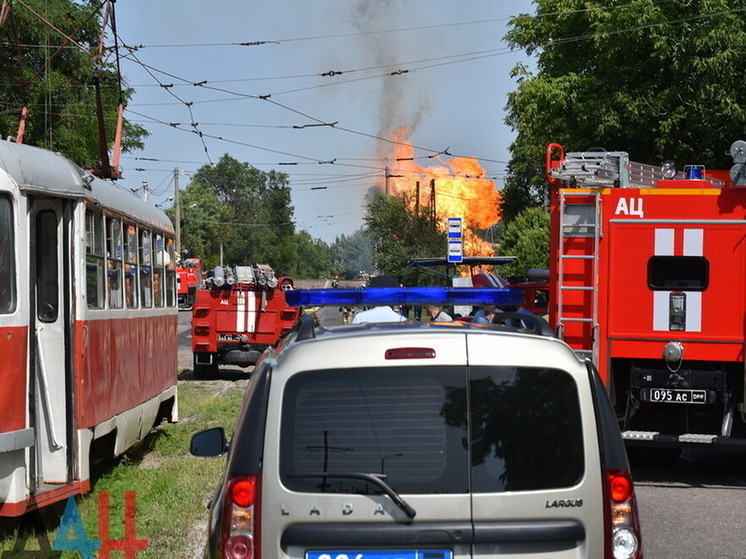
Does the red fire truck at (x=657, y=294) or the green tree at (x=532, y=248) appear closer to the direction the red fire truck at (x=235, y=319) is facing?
the green tree

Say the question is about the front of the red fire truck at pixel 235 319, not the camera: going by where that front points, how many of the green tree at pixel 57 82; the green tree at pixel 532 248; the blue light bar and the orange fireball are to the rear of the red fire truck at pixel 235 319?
1

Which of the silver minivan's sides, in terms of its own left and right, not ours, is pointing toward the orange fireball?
front

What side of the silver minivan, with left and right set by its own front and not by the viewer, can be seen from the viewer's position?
back

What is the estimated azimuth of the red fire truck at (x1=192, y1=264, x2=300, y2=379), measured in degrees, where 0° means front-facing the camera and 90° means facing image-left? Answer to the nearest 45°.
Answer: approximately 180°

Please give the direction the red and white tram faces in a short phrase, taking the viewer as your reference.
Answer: facing away from the viewer and to the right of the viewer

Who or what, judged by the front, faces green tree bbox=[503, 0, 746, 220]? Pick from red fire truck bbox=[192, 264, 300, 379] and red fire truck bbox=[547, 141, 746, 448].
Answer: red fire truck bbox=[547, 141, 746, 448]

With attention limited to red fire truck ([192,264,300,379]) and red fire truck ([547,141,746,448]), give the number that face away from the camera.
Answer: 2

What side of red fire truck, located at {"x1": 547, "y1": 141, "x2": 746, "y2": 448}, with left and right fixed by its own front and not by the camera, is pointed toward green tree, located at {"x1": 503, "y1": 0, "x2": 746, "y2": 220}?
front

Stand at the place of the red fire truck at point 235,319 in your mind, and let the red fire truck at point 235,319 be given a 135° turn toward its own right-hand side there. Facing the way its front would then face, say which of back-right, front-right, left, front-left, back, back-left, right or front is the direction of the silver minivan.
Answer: front-right

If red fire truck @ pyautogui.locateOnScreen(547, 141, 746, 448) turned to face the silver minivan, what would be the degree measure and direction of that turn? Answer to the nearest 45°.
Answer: approximately 180°

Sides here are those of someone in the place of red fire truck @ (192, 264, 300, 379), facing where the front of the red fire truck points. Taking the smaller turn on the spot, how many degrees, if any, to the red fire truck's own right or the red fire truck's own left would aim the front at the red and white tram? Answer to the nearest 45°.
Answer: approximately 180°

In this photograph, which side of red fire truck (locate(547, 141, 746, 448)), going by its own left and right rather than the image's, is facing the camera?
back
